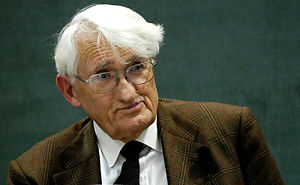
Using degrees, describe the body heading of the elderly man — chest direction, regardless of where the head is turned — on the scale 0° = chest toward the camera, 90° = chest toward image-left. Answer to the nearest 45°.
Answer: approximately 0°
